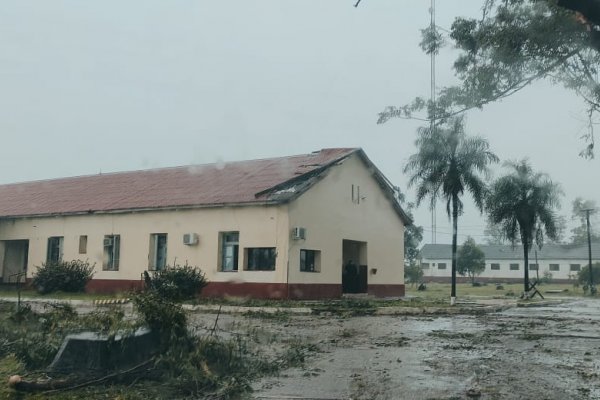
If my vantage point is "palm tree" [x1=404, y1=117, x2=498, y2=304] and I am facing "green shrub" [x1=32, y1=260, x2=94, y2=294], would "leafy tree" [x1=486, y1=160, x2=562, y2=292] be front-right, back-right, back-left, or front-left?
back-right

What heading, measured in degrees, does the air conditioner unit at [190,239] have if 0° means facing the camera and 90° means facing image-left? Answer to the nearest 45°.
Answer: approximately 45°

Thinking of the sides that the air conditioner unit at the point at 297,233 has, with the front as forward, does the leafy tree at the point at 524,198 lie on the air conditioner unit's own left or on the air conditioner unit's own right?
on the air conditioner unit's own left

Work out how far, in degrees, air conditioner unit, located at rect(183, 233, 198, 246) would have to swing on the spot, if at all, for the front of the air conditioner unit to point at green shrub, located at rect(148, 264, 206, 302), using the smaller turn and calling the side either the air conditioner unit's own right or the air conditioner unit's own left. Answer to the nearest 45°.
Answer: approximately 45° to the air conditioner unit's own left
